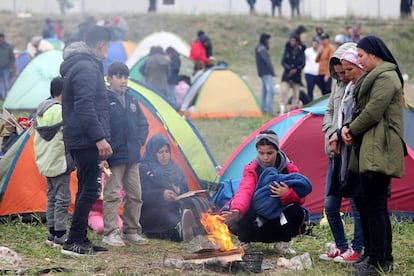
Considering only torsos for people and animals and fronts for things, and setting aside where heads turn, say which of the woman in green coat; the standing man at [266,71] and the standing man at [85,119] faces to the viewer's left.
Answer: the woman in green coat

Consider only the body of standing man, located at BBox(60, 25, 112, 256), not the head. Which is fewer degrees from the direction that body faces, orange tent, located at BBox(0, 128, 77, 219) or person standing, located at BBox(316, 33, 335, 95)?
the person standing

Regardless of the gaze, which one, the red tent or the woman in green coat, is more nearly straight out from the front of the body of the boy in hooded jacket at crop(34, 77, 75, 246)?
the red tent

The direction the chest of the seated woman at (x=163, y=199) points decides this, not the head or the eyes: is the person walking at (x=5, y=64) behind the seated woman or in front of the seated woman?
behind

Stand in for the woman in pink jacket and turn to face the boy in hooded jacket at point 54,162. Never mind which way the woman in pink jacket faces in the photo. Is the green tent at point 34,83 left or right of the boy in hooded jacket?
right

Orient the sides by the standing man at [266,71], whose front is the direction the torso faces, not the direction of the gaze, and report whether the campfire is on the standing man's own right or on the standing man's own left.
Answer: on the standing man's own right

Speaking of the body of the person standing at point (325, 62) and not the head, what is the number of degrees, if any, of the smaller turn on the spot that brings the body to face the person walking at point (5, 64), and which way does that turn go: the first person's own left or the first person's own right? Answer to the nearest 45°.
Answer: approximately 45° to the first person's own right

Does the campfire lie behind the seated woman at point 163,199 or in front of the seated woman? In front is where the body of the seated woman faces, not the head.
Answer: in front

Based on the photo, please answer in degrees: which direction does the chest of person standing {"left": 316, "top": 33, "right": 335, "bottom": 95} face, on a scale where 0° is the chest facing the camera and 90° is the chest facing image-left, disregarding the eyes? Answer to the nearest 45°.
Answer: approximately 45°

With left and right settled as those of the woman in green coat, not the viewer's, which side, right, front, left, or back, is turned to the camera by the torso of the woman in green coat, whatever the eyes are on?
left

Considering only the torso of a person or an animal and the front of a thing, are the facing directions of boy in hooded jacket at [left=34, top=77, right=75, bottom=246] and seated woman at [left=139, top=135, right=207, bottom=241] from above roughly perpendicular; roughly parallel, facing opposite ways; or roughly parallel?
roughly perpendicular

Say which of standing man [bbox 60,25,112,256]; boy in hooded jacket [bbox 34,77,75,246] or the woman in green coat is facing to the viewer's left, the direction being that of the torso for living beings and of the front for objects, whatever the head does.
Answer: the woman in green coat

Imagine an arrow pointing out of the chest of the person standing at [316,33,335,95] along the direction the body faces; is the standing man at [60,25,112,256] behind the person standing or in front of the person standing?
in front

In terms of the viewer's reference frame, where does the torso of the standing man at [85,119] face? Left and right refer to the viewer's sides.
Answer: facing to the right of the viewer

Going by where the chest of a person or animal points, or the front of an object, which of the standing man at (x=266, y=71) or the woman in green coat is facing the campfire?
the woman in green coat

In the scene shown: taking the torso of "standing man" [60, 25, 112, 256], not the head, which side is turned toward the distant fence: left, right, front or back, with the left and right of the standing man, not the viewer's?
left
